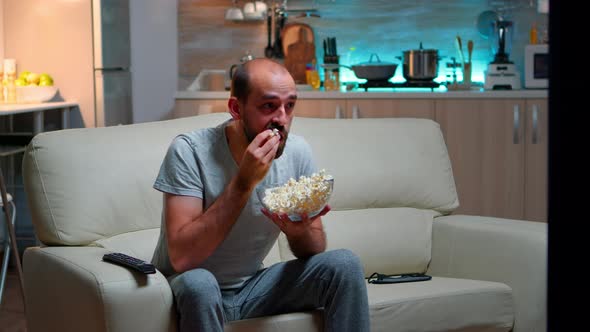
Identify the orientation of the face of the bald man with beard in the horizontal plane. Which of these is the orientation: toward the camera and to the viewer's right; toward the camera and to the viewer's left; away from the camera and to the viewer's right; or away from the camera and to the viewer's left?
toward the camera and to the viewer's right

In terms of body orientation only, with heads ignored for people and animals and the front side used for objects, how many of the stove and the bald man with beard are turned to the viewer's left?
0

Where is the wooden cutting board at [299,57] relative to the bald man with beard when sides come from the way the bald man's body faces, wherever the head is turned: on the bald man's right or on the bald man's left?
on the bald man's left

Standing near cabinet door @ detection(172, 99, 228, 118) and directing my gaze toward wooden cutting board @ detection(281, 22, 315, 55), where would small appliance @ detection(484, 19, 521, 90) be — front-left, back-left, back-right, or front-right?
front-right

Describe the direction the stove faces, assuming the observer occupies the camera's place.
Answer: facing the viewer

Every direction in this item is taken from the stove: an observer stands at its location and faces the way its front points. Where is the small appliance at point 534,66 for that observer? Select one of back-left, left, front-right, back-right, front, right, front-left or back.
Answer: left

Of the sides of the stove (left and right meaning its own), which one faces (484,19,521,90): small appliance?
left

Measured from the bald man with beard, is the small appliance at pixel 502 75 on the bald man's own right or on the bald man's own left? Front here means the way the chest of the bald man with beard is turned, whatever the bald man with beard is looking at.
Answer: on the bald man's own left

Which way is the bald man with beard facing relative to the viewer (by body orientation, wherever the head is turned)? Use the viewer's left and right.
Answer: facing the viewer and to the right of the viewer
